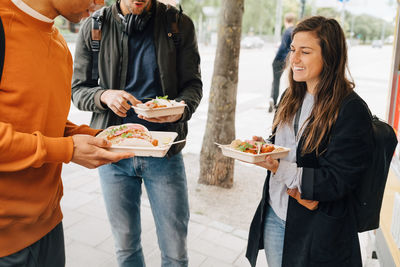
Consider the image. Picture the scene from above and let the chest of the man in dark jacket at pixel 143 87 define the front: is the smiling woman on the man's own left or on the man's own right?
on the man's own left

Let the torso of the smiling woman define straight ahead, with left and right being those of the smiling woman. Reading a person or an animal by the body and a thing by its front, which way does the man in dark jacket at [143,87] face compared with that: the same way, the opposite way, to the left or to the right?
to the left

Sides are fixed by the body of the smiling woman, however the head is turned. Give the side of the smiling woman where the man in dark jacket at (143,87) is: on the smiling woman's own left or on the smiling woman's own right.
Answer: on the smiling woman's own right

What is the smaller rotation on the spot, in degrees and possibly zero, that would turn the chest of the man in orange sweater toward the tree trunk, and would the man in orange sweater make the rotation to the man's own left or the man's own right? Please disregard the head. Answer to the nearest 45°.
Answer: approximately 45° to the man's own left

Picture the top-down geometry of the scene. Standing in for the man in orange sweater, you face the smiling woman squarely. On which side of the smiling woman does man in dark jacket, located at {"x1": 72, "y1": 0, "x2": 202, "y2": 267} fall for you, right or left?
left

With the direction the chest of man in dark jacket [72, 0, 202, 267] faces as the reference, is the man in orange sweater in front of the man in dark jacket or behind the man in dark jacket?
in front

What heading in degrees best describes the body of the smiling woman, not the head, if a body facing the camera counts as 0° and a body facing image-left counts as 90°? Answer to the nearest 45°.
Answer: approximately 45°

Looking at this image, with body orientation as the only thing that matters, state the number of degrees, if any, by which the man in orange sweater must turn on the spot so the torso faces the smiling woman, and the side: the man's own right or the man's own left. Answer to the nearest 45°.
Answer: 0° — they already face them

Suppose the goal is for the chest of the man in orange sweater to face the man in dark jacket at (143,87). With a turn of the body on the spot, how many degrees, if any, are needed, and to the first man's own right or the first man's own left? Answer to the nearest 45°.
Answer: approximately 45° to the first man's own left

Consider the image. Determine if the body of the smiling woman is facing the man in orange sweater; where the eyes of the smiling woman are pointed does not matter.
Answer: yes

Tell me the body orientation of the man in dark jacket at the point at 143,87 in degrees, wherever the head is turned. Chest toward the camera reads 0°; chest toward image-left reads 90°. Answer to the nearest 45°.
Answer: approximately 0°

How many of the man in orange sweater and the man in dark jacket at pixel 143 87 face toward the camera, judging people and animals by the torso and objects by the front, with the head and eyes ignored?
1

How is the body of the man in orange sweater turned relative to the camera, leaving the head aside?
to the viewer's right
